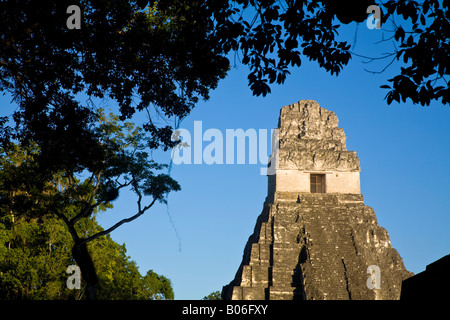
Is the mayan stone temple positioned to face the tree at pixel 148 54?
yes

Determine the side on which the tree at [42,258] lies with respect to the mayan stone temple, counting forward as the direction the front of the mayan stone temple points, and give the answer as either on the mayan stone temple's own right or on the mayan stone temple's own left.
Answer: on the mayan stone temple's own right

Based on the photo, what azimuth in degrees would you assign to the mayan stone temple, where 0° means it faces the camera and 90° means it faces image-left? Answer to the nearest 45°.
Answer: approximately 0°
